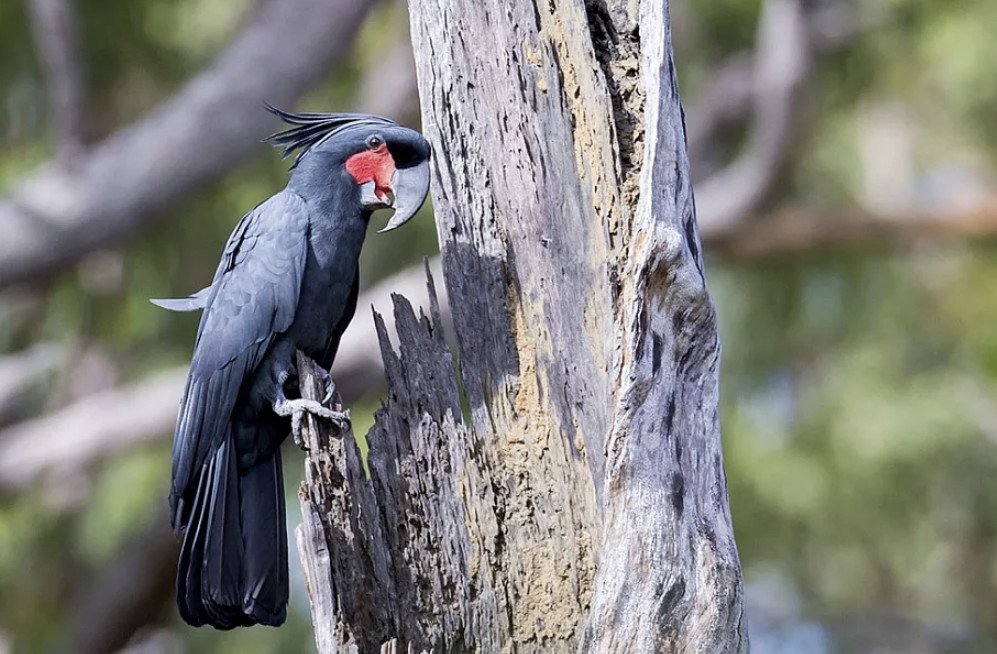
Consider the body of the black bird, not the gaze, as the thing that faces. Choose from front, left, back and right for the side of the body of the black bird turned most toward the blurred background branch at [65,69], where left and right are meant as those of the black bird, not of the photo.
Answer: left

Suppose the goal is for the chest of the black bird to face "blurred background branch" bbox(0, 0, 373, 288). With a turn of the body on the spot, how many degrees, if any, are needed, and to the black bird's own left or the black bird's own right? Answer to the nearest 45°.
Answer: approximately 90° to the black bird's own left

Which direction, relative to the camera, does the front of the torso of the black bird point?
to the viewer's right
